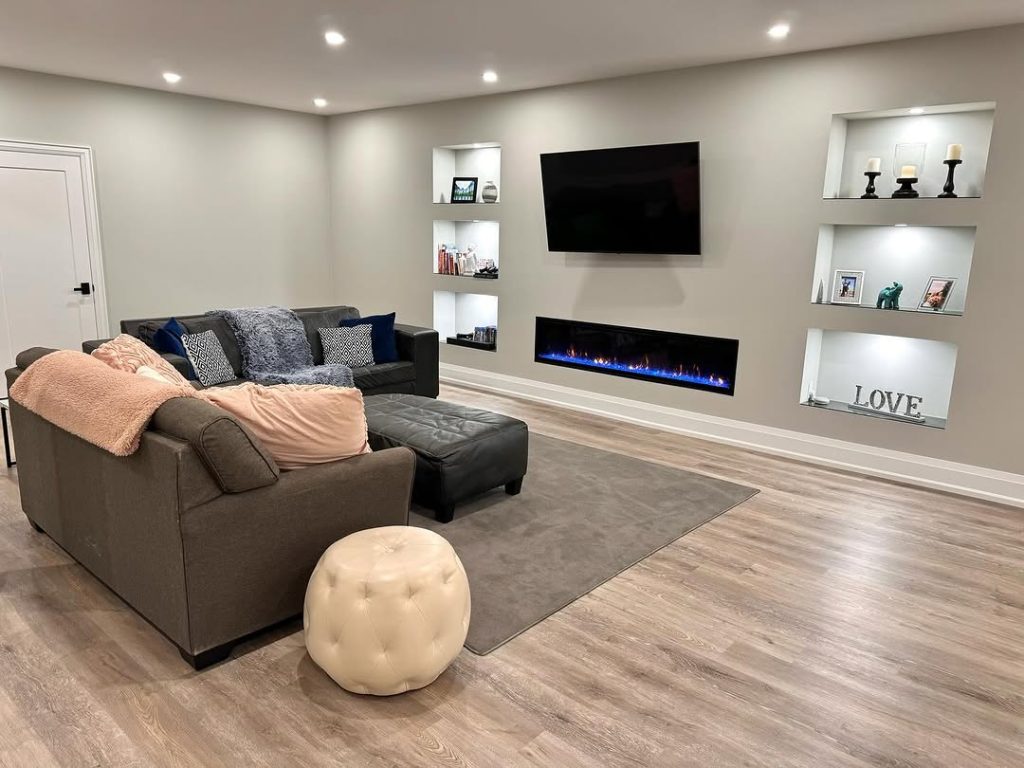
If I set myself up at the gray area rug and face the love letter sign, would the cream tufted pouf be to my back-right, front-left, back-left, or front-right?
back-right

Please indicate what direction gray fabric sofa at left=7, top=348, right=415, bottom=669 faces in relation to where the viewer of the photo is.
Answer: facing away from the viewer and to the right of the viewer

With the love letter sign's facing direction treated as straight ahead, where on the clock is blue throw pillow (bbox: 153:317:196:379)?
The blue throw pillow is roughly at 2 o'clock from the love letter sign.

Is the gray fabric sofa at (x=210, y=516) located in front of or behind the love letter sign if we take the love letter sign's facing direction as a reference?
in front

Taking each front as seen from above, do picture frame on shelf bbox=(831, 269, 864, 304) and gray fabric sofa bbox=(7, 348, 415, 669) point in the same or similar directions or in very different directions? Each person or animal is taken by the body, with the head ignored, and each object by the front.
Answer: very different directions

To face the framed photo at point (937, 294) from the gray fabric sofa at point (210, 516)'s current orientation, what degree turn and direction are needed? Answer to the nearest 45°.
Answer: approximately 45° to its right

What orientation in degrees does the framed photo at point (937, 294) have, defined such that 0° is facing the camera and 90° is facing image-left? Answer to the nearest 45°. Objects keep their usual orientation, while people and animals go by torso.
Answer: approximately 0°

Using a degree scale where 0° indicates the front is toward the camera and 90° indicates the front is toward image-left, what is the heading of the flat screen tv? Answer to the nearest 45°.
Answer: approximately 45°

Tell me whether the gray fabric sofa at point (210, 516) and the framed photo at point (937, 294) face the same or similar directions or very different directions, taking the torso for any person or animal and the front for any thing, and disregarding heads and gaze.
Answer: very different directions

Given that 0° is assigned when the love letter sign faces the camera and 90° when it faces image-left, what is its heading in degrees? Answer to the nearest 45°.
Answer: approximately 0°

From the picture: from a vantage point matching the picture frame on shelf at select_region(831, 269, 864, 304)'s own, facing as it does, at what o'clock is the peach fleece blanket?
The peach fleece blanket is roughly at 1 o'clock from the picture frame on shelf.

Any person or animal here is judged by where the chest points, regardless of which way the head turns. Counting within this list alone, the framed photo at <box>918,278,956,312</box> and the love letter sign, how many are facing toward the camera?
2
